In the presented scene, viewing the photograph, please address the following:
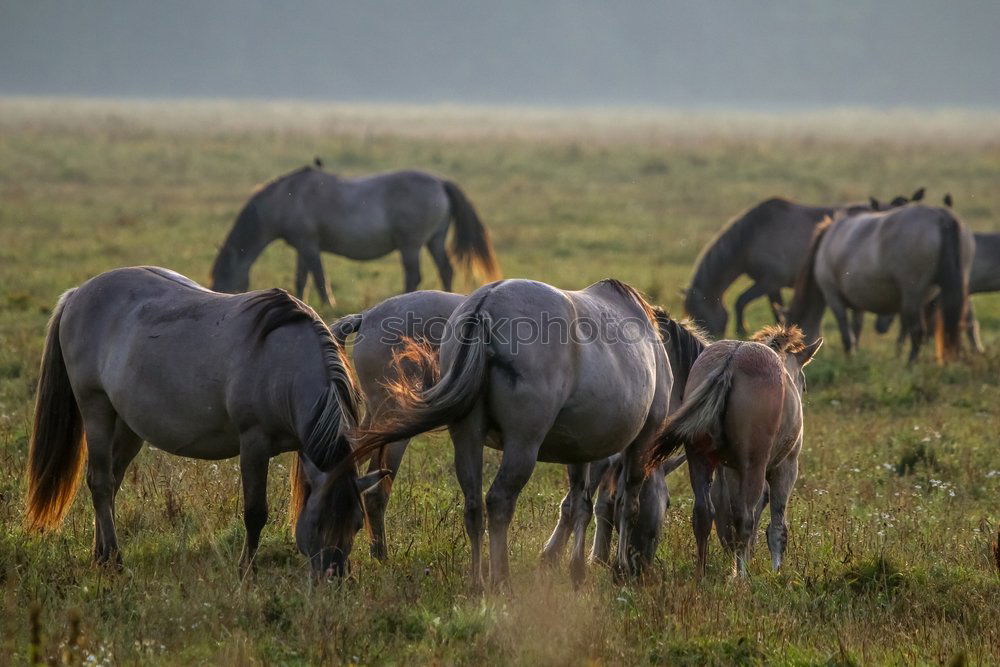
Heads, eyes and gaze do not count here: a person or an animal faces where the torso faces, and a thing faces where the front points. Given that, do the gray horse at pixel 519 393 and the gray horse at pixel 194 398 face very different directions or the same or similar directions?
same or similar directions

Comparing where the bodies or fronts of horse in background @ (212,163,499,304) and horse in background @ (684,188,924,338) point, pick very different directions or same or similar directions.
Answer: same or similar directions

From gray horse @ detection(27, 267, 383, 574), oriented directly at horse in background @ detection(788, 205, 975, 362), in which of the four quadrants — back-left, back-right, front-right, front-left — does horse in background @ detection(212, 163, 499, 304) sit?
front-left

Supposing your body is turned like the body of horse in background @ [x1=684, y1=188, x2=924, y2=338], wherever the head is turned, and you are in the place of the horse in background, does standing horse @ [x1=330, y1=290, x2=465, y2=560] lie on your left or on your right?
on your left

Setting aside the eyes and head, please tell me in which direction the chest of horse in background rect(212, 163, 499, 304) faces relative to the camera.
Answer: to the viewer's left

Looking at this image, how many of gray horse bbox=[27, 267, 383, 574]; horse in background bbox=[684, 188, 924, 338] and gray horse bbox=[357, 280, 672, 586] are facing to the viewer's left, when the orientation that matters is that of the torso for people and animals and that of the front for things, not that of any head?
1

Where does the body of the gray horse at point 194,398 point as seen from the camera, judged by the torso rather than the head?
to the viewer's right

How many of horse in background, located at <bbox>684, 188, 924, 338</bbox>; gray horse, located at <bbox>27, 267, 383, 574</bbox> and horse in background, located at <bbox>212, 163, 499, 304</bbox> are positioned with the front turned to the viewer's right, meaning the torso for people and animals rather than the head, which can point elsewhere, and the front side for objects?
1

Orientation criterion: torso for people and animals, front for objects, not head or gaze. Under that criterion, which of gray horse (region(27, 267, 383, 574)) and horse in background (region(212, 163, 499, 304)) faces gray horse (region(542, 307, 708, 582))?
gray horse (region(27, 267, 383, 574))

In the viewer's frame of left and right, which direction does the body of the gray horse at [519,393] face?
facing away from the viewer and to the right of the viewer

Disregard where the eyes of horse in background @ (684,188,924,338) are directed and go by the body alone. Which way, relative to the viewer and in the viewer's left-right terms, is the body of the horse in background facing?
facing to the left of the viewer

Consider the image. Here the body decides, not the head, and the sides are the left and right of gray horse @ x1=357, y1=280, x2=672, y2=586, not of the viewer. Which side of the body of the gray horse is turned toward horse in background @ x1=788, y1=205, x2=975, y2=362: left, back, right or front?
front

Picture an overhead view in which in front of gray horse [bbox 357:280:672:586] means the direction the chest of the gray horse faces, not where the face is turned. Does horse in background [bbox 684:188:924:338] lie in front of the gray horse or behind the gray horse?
in front

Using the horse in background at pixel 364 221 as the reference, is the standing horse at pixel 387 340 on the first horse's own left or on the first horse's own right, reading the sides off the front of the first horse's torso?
on the first horse's own left

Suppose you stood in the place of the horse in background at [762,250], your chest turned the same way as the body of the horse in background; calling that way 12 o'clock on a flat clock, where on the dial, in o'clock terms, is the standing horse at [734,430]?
The standing horse is roughly at 9 o'clock from the horse in background.

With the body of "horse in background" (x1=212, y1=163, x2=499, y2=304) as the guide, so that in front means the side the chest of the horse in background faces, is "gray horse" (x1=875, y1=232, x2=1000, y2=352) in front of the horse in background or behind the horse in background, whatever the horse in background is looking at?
behind
